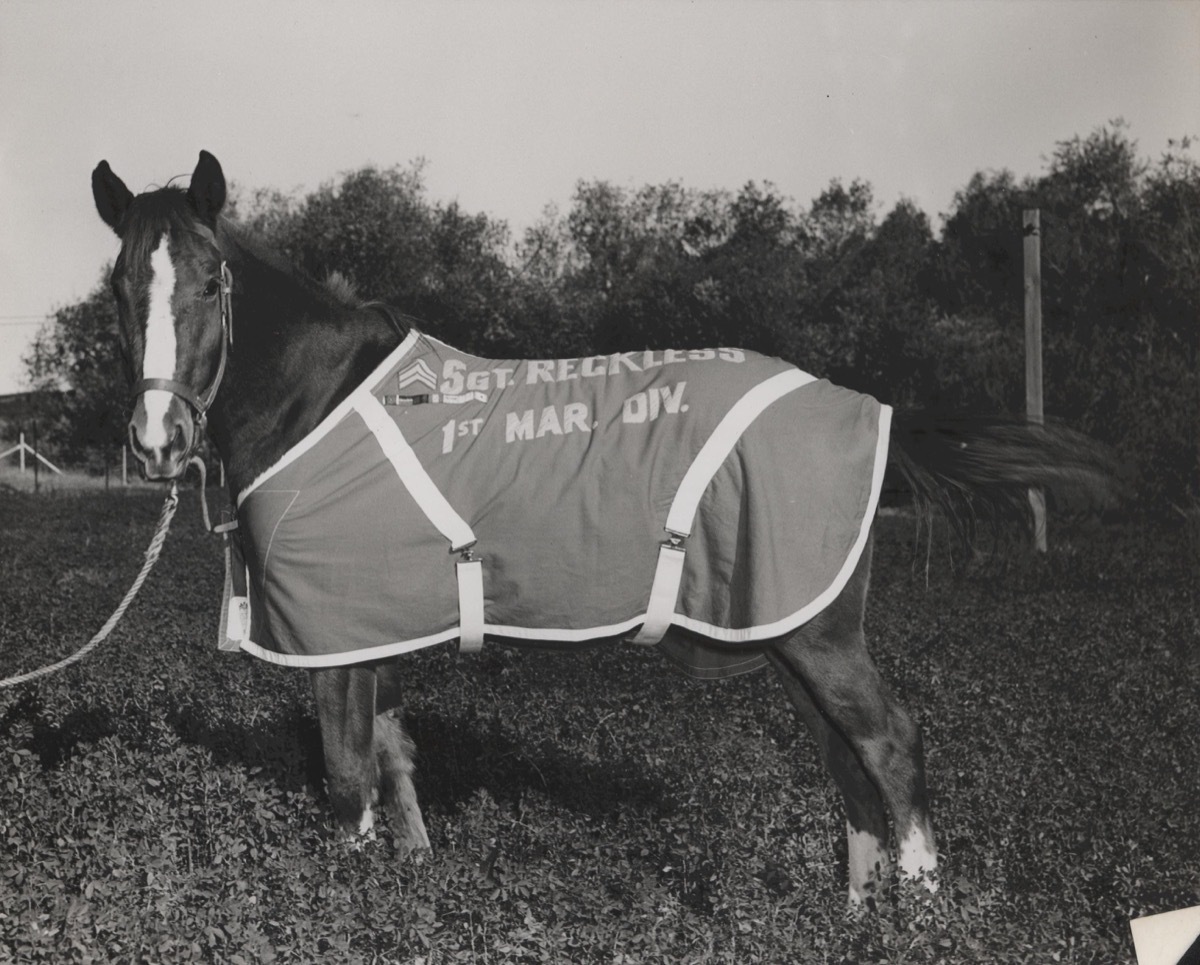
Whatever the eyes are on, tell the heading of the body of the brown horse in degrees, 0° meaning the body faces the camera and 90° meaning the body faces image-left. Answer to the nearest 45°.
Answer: approximately 90°

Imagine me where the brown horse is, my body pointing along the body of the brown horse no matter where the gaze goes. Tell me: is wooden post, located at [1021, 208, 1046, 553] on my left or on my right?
on my right
